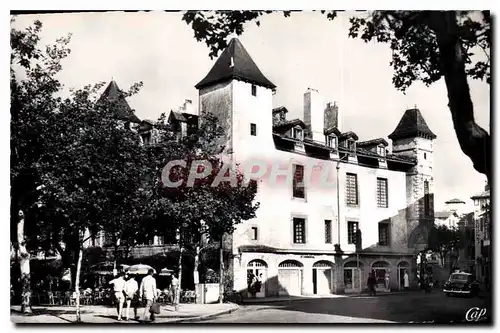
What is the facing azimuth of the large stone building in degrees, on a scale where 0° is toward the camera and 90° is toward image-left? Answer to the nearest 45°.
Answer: approximately 315°

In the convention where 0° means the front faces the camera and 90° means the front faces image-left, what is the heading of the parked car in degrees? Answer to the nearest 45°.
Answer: approximately 45°

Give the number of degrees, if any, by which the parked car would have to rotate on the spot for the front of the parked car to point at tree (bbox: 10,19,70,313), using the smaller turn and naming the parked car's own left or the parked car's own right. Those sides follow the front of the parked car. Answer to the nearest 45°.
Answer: approximately 45° to the parked car's own right

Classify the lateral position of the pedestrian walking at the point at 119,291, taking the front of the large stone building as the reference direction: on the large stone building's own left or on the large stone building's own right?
on the large stone building's own right
